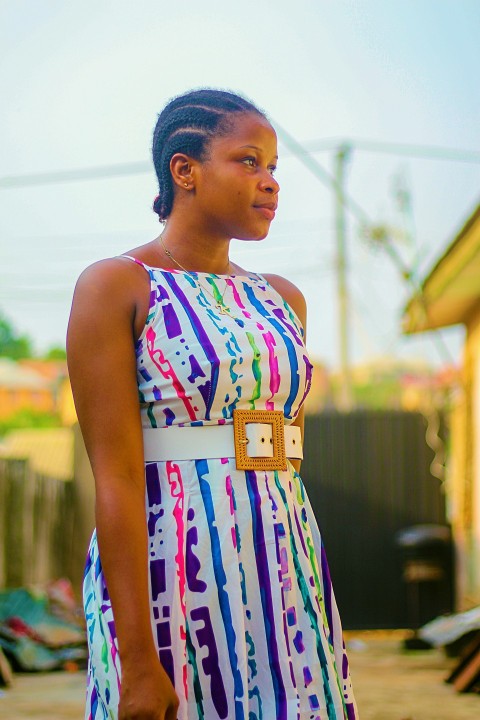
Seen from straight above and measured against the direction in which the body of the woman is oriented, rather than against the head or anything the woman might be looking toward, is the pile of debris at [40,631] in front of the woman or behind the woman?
behind

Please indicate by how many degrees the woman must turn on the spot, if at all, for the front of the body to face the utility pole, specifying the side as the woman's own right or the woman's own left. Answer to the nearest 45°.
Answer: approximately 135° to the woman's own left

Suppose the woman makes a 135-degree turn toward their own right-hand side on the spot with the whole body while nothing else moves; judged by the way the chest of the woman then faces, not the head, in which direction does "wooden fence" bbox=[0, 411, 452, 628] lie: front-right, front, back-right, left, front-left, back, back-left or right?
right
